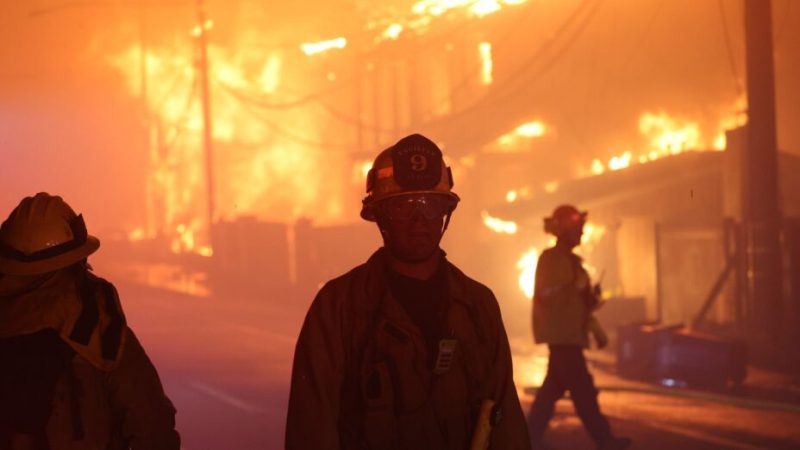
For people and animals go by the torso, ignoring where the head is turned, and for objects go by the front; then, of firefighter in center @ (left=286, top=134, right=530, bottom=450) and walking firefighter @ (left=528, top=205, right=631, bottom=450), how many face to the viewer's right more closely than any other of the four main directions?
1

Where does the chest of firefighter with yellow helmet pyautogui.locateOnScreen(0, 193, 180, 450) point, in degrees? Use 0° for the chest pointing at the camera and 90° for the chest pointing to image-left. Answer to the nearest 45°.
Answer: approximately 225°

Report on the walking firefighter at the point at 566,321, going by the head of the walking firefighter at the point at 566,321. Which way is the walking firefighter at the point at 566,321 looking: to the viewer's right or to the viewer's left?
to the viewer's right

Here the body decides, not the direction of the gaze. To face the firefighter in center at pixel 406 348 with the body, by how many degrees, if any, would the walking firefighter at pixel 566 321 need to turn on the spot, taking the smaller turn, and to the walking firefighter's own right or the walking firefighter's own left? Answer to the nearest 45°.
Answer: approximately 90° to the walking firefighter's own right

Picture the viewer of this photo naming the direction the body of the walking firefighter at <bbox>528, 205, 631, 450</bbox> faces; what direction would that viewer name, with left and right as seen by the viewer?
facing to the right of the viewer

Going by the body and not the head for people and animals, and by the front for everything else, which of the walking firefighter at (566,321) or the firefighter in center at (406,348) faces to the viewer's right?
the walking firefighter at (566,321)

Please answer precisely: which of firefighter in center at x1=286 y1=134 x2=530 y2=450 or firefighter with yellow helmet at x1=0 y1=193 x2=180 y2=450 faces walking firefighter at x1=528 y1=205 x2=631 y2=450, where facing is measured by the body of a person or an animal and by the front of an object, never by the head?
the firefighter with yellow helmet
